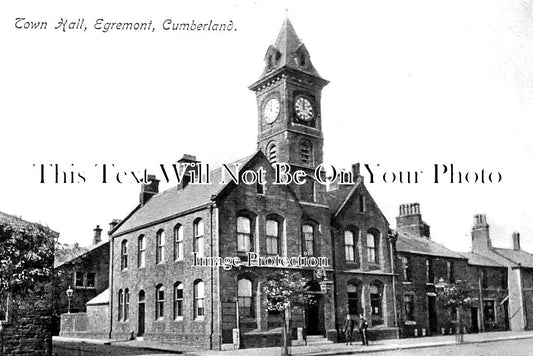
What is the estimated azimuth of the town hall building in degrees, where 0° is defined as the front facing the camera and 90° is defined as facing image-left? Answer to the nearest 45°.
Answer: approximately 315°
